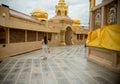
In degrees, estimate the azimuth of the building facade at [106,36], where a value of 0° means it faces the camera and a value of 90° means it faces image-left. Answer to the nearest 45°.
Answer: approximately 45°

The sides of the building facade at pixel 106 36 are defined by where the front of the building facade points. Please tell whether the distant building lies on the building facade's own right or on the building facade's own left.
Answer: on the building facade's own right
